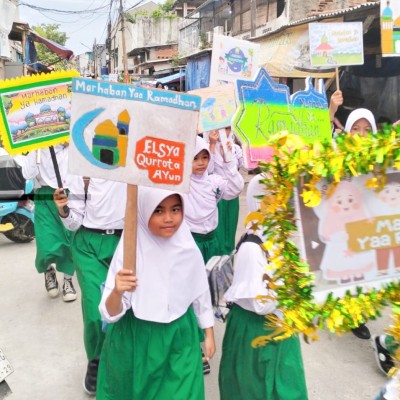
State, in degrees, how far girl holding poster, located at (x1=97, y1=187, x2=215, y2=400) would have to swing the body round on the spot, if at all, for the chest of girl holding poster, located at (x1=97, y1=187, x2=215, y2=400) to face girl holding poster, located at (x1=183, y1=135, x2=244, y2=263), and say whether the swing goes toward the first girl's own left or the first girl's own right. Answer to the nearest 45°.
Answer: approximately 180°

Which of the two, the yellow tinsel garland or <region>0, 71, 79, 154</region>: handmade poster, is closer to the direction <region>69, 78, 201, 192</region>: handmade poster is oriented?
the yellow tinsel garland

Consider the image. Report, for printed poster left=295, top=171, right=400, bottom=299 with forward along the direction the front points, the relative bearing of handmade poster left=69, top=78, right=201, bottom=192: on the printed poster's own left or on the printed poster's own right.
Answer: on the printed poster's own right

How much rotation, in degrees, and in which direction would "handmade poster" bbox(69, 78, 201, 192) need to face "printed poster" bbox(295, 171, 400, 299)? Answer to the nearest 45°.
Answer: approximately 45° to its left

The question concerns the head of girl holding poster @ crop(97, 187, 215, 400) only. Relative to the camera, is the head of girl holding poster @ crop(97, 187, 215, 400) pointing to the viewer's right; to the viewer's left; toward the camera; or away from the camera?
toward the camera

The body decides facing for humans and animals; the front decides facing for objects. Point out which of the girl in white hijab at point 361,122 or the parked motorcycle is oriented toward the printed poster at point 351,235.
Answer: the girl in white hijab

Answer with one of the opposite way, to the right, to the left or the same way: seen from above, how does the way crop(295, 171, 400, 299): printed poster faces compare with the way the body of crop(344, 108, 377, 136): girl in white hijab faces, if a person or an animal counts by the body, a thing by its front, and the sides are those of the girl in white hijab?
the same way

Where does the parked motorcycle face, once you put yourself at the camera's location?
facing to the left of the viewer

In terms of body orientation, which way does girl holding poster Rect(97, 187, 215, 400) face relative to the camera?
toward the camera

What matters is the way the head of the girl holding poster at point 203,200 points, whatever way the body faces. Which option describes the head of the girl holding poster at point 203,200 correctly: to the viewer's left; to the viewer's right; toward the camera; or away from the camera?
toward the camera

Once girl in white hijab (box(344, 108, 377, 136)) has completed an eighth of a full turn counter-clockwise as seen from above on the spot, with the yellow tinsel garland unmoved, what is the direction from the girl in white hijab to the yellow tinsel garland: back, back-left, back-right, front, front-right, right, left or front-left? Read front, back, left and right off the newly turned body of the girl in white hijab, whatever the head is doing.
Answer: front-right

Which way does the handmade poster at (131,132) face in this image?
toward the camera

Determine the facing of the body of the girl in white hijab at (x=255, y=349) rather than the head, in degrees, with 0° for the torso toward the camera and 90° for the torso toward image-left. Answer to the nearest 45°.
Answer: approximately 225°

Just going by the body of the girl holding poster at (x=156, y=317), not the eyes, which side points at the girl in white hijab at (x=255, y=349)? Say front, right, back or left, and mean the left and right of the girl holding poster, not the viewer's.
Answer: left

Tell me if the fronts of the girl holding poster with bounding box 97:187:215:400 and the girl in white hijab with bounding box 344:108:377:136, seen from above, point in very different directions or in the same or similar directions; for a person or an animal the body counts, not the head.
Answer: same or similar directions

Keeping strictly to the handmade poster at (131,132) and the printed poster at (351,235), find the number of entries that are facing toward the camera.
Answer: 2
